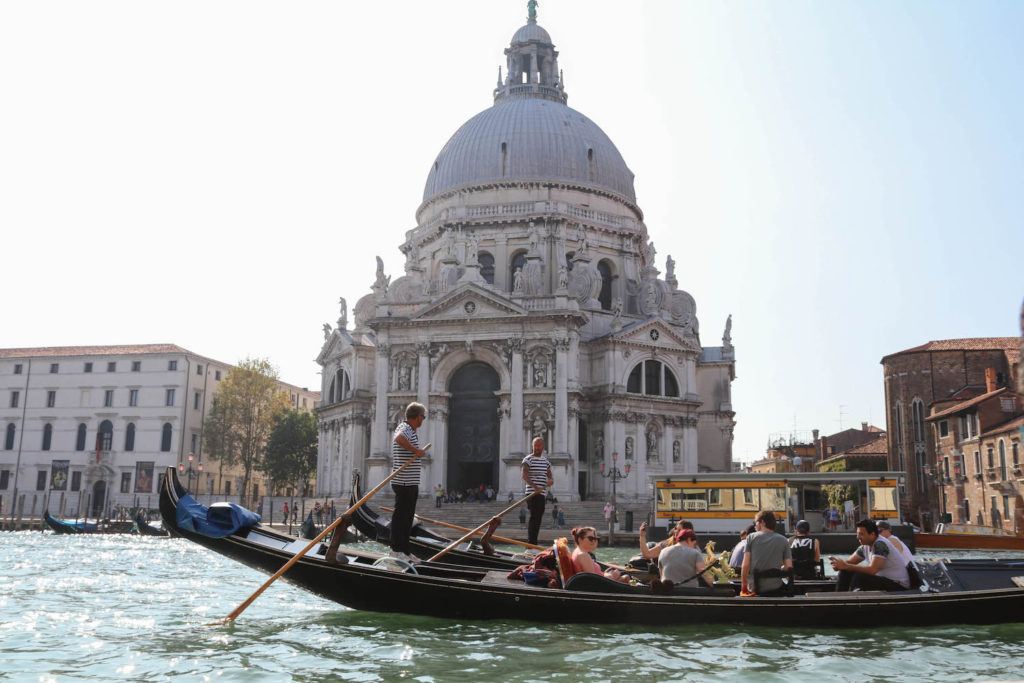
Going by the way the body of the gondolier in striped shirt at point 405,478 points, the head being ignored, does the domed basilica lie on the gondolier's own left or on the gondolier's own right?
on the gondolier's own left

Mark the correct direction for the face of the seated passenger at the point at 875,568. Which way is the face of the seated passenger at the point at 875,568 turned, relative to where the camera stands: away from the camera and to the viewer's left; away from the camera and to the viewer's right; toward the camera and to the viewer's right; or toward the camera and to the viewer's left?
toward the camera and to the viewer's left

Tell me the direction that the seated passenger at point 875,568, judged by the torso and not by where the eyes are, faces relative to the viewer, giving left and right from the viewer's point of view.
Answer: facing to the left of the viewer

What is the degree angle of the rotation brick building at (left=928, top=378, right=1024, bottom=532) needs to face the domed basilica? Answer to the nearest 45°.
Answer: approximately 45° to its right

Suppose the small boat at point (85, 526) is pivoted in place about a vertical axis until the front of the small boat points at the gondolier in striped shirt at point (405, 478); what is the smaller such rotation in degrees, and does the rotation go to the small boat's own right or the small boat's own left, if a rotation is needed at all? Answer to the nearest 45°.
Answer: approximately 90° to the small boat's own left

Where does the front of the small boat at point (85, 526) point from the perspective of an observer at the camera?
facing to the left of the viewer

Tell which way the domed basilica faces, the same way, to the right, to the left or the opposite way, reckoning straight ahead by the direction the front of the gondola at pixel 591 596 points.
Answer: to the right

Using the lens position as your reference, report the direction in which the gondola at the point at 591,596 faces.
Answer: facing to the right of the viewer

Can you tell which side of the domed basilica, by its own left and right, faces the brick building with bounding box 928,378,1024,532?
left

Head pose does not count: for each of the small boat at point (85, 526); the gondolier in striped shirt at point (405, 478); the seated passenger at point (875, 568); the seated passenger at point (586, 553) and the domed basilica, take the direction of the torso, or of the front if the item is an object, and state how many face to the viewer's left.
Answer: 2

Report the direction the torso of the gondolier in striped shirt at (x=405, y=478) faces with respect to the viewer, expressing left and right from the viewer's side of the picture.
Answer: facing to the right of the viewer

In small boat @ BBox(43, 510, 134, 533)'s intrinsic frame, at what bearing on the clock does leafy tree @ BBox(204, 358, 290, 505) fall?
The leafy tree is roughly at 4 o'clock from the small boat.

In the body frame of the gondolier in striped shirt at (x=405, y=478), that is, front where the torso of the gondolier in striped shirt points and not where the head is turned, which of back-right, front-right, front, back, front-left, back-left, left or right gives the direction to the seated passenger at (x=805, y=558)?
front

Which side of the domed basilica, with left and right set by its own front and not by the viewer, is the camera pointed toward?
front
